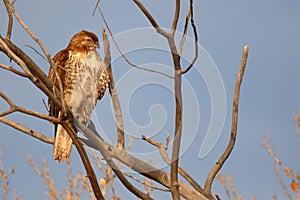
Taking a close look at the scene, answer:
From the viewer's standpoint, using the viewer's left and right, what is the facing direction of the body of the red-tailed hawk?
facing the viewer and to the right of the viewer
